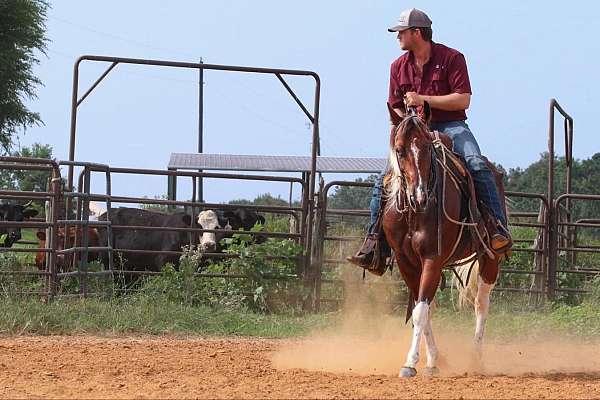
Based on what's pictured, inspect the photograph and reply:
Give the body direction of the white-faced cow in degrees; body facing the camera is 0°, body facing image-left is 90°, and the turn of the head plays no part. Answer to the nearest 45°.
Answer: approximately 45°

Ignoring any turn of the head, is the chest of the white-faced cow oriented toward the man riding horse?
no

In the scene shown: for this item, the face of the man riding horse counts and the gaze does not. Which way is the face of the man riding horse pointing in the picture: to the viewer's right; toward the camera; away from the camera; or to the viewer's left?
to the viewer's left
